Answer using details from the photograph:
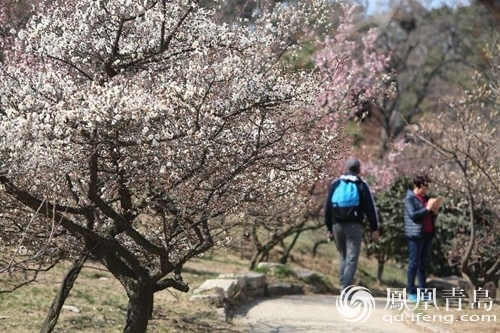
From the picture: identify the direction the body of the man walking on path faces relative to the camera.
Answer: away from the camera

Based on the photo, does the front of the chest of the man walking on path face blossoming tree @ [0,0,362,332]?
no
